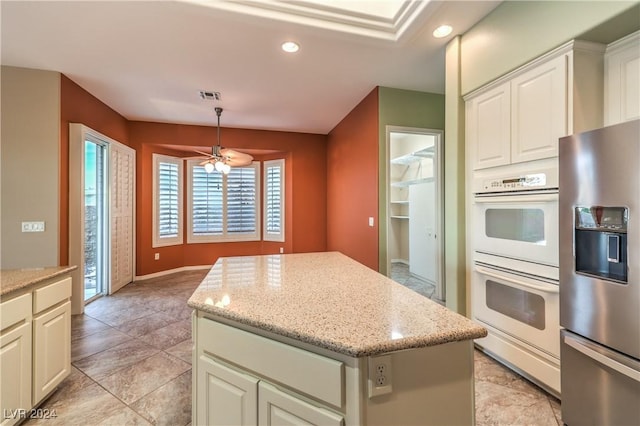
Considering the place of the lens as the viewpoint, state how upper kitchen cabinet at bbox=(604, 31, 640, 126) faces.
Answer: facing the viewer and to the left of the viewer

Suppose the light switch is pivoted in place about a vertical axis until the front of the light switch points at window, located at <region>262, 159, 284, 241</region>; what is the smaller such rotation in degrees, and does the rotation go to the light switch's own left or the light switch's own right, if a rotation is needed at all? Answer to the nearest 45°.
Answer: approximately 90° to the light switch's own left

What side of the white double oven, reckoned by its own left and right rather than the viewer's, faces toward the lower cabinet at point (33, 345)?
front

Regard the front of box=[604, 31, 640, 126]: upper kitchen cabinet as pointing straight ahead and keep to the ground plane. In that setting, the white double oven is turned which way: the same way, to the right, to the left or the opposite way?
the same way

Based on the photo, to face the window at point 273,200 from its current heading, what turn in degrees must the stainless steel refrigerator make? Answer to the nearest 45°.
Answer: approximately 45° to its right

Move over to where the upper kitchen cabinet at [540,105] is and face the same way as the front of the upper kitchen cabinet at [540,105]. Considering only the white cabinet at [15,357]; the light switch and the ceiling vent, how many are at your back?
0

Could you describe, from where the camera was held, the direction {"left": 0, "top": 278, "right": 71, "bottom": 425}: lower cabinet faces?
facing the viewer and to the right of the viewer

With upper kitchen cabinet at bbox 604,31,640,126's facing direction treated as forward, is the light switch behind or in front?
in front

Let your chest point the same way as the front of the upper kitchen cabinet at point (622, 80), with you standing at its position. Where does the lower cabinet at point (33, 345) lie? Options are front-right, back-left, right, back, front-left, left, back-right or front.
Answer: front

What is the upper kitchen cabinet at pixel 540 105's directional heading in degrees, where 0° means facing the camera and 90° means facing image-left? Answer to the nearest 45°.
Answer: approximately 45°

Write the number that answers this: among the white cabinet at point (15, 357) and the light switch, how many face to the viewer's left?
0

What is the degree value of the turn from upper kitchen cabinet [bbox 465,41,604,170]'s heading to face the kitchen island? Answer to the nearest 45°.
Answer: approximately 45° to its left

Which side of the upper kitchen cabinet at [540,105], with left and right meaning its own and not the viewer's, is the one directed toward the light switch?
front

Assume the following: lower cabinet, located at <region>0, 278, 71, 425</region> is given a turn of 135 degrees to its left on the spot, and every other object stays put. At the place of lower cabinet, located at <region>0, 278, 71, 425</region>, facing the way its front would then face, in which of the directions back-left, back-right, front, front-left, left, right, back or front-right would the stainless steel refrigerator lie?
back-right

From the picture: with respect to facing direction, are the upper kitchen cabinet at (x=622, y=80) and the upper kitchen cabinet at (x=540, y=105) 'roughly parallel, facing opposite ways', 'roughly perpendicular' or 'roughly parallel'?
roughly parallel

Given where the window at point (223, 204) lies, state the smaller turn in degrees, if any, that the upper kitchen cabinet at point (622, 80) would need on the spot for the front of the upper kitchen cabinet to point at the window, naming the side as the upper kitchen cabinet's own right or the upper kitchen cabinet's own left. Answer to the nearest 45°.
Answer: approximately 45° to the upper kitchen cabinet's own right

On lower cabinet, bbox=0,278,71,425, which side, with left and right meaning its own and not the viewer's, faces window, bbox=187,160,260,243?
left

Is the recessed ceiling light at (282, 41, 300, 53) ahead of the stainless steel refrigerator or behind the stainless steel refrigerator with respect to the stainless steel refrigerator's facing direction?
ahead

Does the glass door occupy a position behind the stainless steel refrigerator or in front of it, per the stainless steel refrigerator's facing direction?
in front

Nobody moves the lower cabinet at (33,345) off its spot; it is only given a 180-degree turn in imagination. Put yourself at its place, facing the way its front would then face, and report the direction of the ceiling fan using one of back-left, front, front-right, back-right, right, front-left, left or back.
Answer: right

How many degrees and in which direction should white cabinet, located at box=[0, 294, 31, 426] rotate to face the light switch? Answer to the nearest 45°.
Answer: approximately 135° to its left
